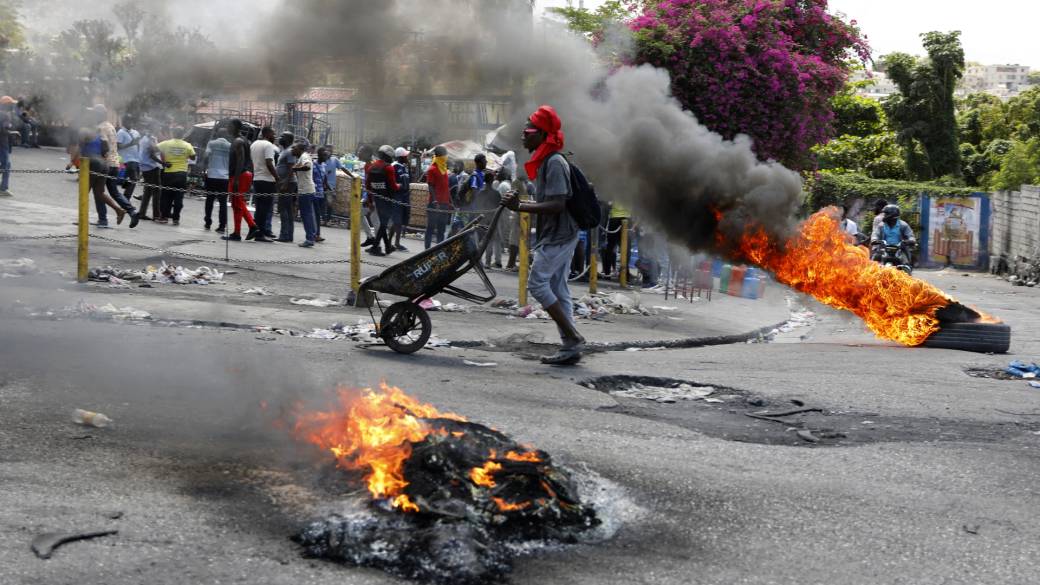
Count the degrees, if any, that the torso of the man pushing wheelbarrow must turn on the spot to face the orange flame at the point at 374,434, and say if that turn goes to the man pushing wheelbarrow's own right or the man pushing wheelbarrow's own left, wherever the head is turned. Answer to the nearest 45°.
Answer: approximately 90° to the man pushing wheelbarrow's own left

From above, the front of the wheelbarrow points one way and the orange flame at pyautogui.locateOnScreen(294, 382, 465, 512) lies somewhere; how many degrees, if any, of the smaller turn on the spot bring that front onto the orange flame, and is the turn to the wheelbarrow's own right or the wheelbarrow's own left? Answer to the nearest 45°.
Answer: approximately 90° to the wheelbarrow's own left

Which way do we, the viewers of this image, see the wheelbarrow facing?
facing to the left of the viewer

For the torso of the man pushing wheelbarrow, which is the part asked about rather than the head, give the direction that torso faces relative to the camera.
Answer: to the viewer's left

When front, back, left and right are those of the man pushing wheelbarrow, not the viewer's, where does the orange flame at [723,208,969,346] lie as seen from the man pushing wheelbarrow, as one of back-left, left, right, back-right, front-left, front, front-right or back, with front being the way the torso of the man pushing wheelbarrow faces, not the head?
back-right

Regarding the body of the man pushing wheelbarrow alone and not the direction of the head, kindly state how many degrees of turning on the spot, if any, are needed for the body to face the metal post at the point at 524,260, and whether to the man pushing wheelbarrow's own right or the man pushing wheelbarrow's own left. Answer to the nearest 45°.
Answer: approximately 90° to the man pushing wheelbarrow's own right

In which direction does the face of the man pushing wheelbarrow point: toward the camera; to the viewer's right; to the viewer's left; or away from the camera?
to the viewer's left
